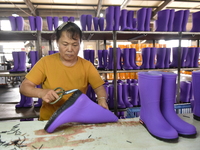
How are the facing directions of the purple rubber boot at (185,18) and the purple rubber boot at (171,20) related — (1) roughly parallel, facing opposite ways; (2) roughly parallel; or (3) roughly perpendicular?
roughly parallel

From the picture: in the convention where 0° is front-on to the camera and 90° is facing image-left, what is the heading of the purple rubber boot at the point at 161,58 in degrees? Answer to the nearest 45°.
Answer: approximately 45°

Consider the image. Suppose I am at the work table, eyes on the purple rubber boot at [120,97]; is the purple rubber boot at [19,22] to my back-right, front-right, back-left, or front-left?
front-left

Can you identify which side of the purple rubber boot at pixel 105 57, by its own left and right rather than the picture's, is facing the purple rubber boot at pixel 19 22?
right

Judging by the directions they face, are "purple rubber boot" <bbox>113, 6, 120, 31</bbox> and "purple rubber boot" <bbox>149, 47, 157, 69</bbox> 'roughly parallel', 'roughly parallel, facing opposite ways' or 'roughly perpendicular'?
roughly parallel

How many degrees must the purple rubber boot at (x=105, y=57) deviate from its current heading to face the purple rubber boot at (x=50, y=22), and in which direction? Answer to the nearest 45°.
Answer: approximately 90° to its right

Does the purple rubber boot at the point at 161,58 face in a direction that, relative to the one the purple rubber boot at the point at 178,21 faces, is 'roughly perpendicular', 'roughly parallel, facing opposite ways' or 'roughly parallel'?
roughly parallel

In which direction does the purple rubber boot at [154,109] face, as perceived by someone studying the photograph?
facing the viewer and to the right of the viewer

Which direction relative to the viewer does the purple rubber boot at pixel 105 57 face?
toward the camera

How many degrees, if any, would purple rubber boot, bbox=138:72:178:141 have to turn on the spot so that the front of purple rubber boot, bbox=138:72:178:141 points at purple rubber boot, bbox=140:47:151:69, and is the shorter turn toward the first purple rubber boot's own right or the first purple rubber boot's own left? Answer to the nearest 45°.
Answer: approximately 135° to the first purple rubber boot's own left

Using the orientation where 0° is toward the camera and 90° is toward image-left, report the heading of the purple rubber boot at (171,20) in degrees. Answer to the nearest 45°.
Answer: approximately 45°

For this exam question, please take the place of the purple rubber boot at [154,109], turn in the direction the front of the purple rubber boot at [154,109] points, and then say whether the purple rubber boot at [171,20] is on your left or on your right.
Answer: on your left

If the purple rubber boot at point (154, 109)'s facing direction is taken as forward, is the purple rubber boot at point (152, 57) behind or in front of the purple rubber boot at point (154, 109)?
behind
